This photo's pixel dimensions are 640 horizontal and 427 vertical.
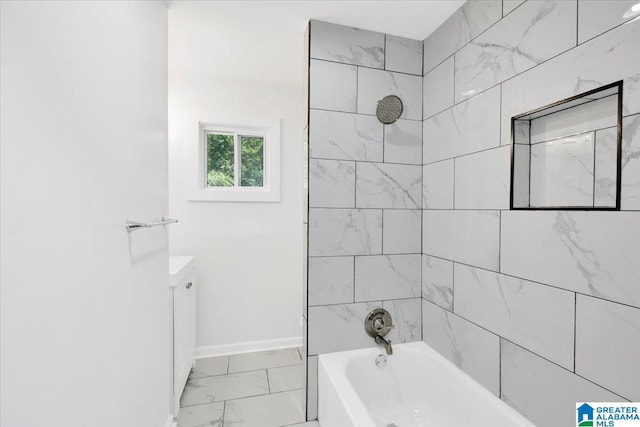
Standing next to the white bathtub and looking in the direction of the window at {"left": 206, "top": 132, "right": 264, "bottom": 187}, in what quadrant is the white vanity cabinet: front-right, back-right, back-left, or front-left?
front-left

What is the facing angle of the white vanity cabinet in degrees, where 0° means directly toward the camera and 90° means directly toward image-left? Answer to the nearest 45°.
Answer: approximately 270°

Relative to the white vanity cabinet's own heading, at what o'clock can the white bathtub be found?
The white bathtub is roughly at 1 o'clock from the white vanity cabinet.
